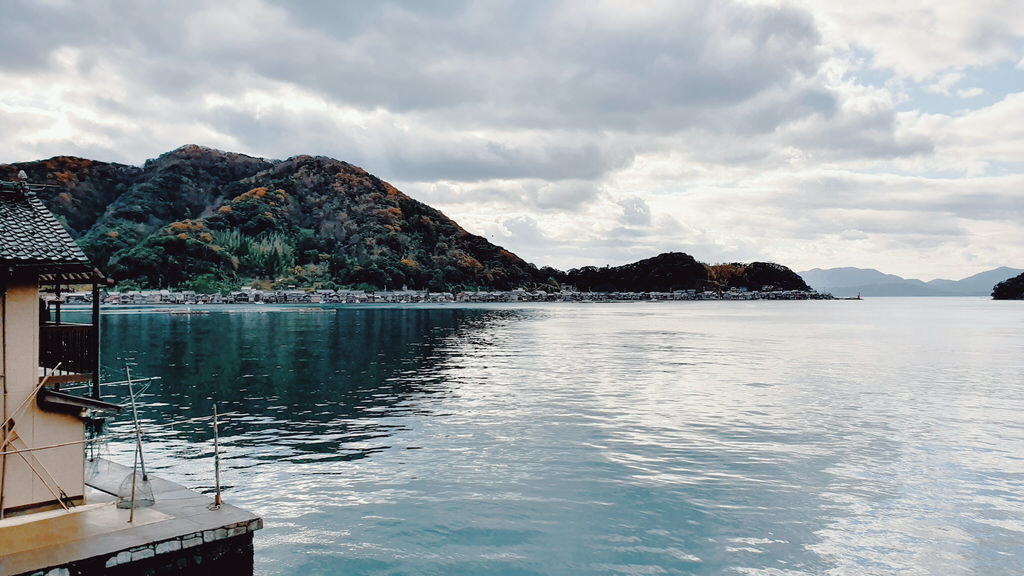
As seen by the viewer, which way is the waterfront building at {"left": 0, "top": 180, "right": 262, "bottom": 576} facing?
to the viewer's right
